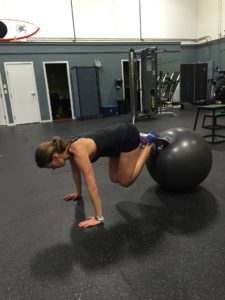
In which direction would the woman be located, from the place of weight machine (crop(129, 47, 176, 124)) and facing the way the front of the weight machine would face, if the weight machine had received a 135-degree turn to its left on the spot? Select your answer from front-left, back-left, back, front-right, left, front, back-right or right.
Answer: back

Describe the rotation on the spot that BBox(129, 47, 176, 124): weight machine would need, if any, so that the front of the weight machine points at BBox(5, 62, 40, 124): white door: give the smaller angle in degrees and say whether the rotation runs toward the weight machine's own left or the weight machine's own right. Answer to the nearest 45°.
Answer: approximately 135° to the weight machine's own right

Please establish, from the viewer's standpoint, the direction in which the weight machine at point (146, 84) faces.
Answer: facing the viewer and to the right of the viewer

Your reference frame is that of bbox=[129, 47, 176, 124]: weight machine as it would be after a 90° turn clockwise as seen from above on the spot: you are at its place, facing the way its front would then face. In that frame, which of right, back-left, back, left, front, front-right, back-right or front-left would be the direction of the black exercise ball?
front-left
